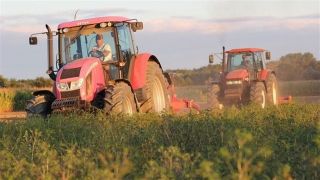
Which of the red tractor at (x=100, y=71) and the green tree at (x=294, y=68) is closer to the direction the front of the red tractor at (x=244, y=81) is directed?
the red tractor

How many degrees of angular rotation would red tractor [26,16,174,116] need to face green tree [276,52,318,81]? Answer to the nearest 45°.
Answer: approximately 180°

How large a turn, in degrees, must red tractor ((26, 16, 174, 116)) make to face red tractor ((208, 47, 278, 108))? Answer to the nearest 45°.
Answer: approximately 180°

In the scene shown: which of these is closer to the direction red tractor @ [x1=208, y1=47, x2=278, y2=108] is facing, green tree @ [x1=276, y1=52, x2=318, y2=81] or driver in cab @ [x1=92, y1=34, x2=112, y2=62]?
the driver in cab

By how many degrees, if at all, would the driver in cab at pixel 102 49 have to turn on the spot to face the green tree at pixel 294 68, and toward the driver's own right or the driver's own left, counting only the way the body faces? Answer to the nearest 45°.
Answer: approximately 180°

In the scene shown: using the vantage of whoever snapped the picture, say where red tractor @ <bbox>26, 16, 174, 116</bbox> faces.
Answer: facing the viewer and to the left of the viewer

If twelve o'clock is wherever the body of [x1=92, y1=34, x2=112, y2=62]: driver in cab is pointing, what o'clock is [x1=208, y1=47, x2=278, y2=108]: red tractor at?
The red tractor is roughly at 6 o'clock from the driver in cab.

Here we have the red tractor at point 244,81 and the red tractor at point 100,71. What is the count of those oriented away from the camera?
0

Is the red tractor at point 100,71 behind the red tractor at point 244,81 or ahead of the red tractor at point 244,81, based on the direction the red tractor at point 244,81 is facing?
ahead
